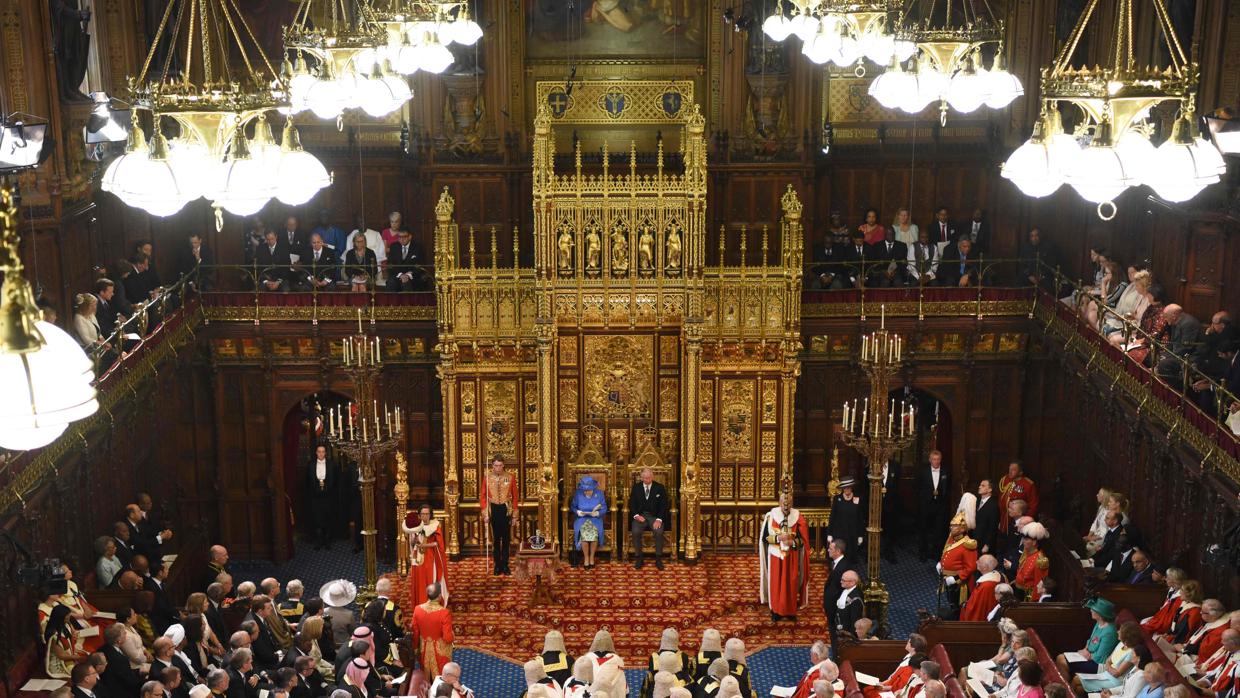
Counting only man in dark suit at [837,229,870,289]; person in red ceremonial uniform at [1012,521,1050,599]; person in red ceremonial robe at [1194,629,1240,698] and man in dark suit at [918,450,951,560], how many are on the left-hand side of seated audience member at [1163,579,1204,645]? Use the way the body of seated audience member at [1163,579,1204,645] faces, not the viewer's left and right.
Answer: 1

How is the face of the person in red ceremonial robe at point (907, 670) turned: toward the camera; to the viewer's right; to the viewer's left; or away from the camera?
to the viewer's left

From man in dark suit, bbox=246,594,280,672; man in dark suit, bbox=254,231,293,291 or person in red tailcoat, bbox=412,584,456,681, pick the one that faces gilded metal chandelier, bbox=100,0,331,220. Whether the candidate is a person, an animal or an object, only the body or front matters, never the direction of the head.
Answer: man in dark suit, bbox=254,231,293,291

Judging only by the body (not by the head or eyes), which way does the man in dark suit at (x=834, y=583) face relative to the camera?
to the viewer's left

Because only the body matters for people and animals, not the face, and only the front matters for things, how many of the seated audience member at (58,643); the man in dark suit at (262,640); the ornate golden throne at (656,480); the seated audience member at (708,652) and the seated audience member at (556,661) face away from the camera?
2

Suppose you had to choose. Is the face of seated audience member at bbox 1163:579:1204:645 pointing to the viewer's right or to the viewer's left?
to the viewer's left

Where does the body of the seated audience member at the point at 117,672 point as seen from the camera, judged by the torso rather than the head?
to the viewer's right

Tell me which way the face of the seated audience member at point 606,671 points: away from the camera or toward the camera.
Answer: away from the camera

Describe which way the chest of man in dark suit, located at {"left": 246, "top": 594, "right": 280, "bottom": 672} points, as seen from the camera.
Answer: to the viewer's right

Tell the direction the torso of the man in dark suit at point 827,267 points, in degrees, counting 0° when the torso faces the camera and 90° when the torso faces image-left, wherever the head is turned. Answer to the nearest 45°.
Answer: approximately 0°

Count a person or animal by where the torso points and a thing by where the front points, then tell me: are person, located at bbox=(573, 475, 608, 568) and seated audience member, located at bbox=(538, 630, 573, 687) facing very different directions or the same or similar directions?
very different directions

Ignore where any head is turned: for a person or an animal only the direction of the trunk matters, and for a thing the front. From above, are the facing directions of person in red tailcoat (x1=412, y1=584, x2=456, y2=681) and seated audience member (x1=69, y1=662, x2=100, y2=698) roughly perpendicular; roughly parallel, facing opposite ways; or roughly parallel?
roughly perpendicular

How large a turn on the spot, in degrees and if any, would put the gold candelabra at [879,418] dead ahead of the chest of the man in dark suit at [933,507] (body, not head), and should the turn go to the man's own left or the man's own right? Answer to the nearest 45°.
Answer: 0° — they already face it

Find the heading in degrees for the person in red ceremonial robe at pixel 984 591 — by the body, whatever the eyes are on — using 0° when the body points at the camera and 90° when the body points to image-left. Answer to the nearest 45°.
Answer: approximately 90°

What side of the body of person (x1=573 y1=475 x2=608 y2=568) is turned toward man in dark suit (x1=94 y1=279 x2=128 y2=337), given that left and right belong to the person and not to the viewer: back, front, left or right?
right

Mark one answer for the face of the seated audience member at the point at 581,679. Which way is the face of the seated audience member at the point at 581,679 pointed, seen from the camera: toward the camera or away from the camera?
away from the camera

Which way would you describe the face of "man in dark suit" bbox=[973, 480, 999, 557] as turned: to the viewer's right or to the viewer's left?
to the viewer's left

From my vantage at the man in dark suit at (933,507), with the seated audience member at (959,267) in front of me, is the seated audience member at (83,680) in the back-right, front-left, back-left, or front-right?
back-left
